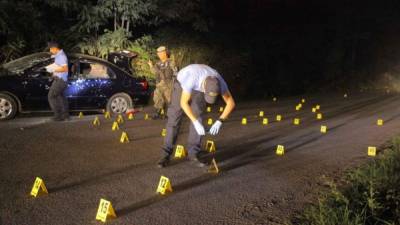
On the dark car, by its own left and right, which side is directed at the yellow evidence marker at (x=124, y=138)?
left

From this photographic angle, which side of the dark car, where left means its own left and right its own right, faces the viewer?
left
